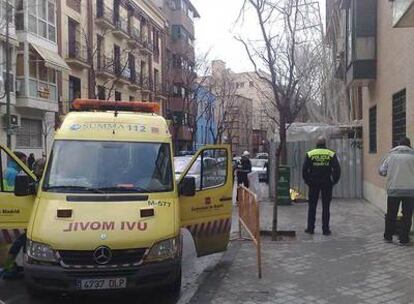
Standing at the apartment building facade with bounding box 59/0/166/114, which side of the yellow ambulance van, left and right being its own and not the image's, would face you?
back

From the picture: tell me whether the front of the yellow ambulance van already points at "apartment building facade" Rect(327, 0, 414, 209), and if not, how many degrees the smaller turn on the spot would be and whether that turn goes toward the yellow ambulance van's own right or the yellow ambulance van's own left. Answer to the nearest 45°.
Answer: approximately 135° to the yellow ambulance van's own left

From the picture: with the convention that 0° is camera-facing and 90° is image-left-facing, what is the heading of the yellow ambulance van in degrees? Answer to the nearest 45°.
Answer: approximately 0°

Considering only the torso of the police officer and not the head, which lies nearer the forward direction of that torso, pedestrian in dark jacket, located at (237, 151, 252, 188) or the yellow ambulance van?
the pedestrian in dark jacket

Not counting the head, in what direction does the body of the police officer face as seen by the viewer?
away from the camera

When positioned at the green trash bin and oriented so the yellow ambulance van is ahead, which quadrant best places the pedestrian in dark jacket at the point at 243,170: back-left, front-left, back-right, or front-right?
back-right
